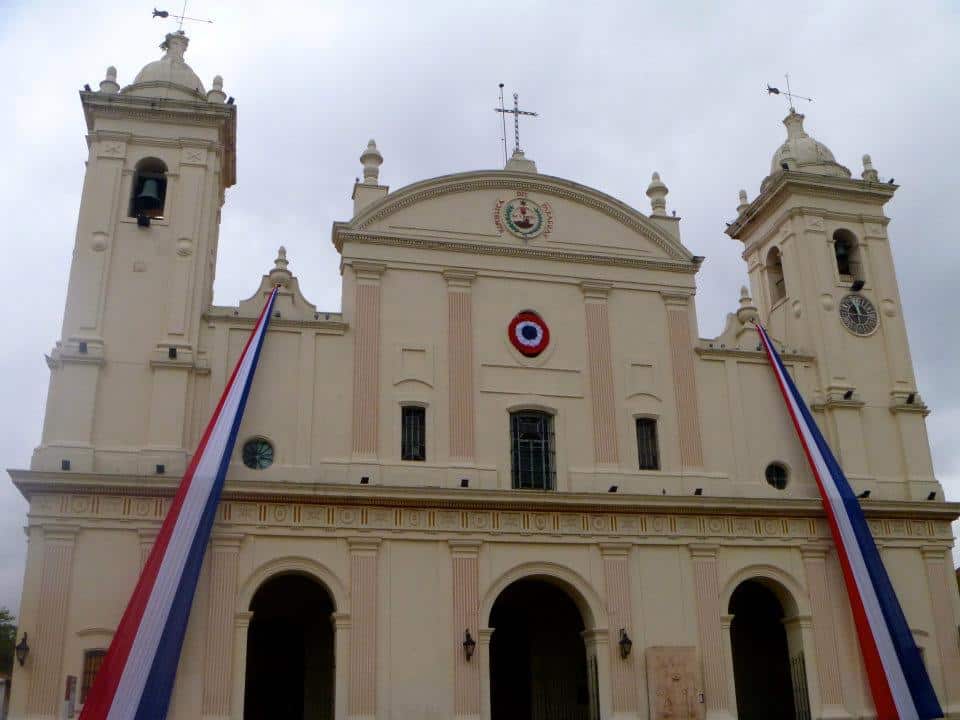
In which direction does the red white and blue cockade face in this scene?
toward the camera

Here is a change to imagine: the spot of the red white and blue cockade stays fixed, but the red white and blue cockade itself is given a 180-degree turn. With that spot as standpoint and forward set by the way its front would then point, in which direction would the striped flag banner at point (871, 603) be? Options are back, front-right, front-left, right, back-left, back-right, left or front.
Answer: right

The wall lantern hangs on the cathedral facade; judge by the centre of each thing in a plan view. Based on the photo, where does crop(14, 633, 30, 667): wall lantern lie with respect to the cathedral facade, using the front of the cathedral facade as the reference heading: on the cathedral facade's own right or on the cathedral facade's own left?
on the cathedral facade's own right

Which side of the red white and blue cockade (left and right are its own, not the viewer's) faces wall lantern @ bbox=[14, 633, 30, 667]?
right

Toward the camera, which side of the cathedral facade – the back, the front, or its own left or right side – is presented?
front

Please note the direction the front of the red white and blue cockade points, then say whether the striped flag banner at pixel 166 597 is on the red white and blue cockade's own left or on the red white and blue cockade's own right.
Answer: on the red white and blue cockade's own right
